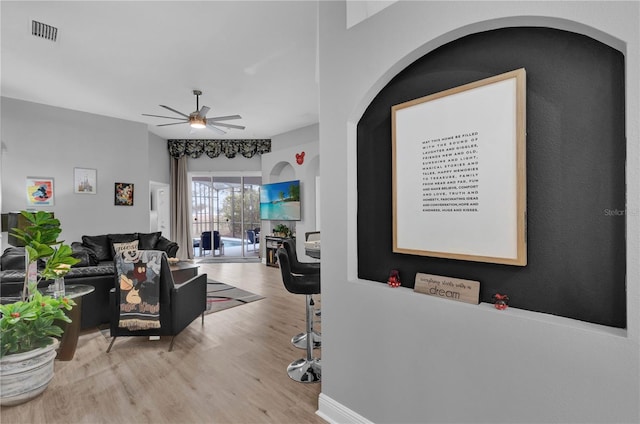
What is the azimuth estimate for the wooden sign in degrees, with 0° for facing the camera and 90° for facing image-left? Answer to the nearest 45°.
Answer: approximately 45°

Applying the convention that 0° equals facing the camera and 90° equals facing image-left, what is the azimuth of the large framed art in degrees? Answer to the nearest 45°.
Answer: approximately 45°

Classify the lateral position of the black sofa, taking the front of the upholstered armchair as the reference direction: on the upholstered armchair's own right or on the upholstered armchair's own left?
on the upholstered armchair's own left

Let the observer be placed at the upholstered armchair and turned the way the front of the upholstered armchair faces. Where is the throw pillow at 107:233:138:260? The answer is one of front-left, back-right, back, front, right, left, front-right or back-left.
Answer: front-left

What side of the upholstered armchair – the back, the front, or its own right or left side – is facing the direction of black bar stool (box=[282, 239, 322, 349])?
right

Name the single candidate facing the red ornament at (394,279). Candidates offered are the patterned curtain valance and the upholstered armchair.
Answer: the patterned curtain valance

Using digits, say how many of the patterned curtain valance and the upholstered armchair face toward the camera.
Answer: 1

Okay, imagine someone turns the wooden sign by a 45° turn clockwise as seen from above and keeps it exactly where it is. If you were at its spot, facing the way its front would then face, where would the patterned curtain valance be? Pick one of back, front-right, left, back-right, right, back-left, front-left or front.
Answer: front-right

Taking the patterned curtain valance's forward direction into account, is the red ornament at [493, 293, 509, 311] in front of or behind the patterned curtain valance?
in front

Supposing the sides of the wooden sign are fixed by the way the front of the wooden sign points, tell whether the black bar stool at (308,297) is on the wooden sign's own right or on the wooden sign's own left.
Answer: on the wooden sign's own right

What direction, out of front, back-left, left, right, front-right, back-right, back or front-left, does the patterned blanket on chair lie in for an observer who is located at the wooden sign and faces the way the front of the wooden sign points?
front-right

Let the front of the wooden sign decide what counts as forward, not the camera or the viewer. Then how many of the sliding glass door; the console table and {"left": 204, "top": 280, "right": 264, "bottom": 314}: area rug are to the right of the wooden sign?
3

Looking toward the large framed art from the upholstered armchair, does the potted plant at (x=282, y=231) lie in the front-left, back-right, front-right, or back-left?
back-left

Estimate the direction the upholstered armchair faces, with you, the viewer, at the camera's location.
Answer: facing away from the viewer and to the right of the viewer

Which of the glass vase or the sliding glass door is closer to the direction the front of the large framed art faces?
the glass vase

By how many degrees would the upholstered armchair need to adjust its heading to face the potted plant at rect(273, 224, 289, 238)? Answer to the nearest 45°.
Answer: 0° — it already faces it
